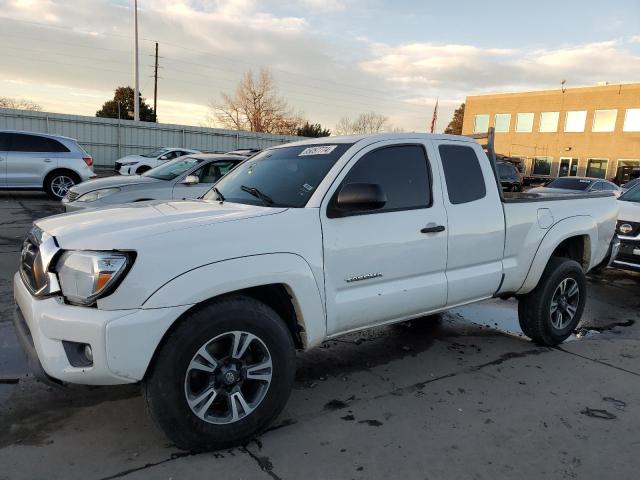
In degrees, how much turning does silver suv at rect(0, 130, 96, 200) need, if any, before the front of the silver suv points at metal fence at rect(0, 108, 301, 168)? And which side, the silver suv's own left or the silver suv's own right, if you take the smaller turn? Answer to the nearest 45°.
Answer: approximately 90° to the silver suv's own right

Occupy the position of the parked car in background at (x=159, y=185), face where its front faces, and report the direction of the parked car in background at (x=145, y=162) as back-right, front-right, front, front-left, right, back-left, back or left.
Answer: back-right

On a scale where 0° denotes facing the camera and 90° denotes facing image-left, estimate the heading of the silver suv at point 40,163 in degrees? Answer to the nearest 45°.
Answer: approximately 90°

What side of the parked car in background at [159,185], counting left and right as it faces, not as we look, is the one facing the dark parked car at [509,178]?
back

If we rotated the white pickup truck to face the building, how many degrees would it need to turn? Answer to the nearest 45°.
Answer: approximately 180°

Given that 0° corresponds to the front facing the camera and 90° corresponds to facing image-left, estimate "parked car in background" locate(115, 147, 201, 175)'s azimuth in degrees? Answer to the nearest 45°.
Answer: approximately 45°

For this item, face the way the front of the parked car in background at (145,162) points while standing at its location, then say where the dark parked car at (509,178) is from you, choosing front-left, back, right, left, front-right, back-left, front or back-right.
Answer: back-left
